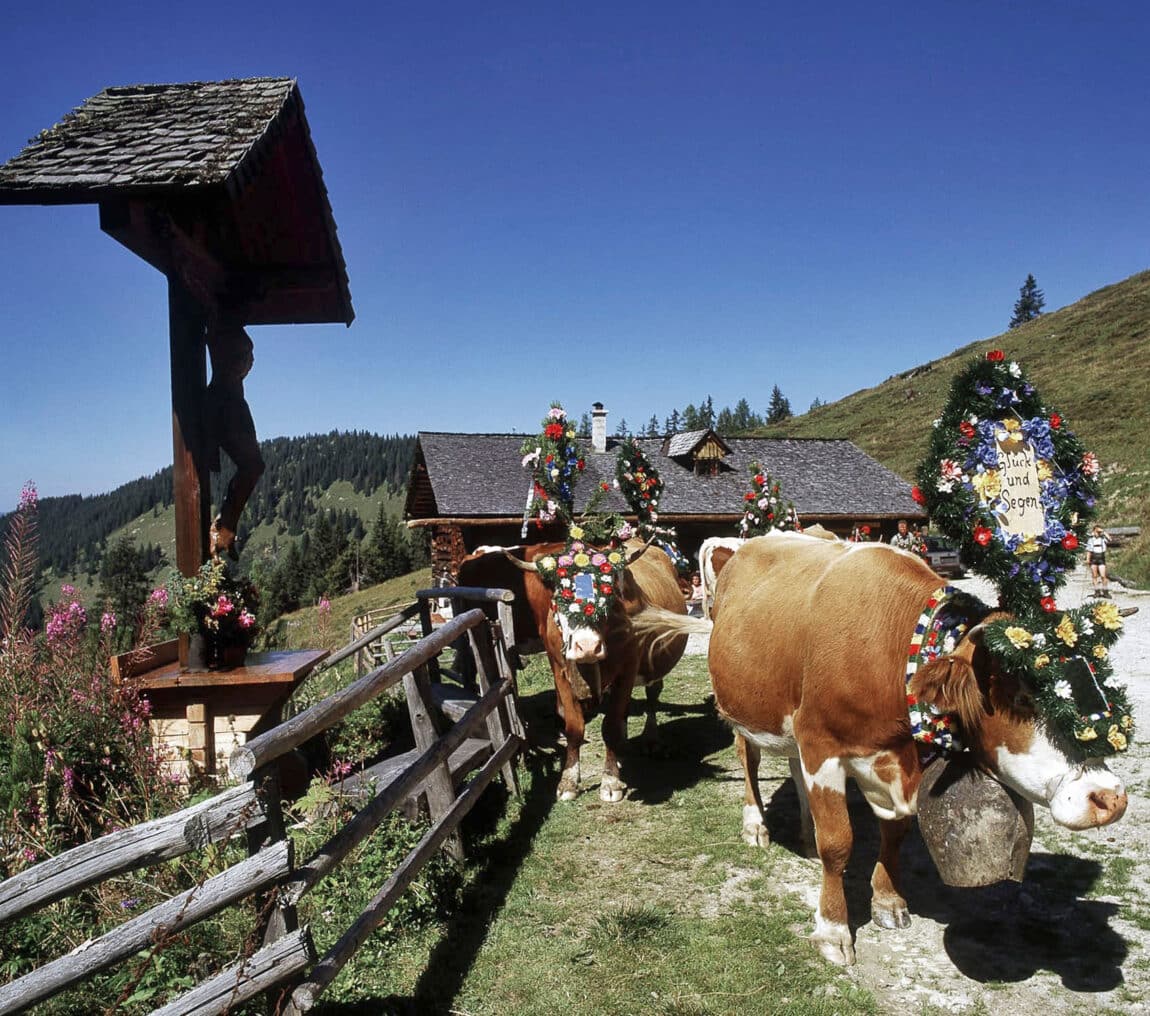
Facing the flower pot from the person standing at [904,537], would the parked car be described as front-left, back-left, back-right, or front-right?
back-left

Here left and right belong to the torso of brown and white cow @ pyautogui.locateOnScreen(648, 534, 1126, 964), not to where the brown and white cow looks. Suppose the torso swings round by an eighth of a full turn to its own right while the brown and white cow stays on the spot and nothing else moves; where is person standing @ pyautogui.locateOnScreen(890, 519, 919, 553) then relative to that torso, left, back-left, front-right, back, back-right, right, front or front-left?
back

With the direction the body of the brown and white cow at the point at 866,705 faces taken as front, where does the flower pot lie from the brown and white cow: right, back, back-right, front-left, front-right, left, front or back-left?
back-right

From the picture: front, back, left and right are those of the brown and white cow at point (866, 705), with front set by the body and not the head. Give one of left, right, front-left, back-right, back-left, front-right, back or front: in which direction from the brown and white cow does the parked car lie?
back-left

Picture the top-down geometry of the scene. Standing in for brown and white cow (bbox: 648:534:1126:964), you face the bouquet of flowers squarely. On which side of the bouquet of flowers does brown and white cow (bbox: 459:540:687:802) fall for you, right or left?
right

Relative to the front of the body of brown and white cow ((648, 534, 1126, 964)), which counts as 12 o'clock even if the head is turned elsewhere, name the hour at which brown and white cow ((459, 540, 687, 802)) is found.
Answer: brown and white cow ((459, 540, 687, 802)) is roughly at 6 o'clock from brown and white cow ((648, 534, 1126, 964)).

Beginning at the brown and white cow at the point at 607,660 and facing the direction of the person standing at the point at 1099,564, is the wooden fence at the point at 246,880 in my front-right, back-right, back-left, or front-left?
back-right

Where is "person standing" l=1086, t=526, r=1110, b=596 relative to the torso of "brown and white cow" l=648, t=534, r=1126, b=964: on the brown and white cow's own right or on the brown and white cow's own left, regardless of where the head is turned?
on the brown and white cow's own left

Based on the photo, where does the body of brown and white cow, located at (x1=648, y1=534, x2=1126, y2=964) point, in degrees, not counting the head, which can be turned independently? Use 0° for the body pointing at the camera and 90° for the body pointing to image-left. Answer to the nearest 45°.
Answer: approximately 315°

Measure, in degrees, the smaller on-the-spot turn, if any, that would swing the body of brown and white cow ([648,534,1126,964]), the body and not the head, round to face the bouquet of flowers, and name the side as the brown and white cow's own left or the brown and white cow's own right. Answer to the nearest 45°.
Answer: approximately 135° to the brown and white cow's own right

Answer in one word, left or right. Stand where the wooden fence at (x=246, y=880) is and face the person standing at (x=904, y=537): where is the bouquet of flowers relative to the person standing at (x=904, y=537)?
left
